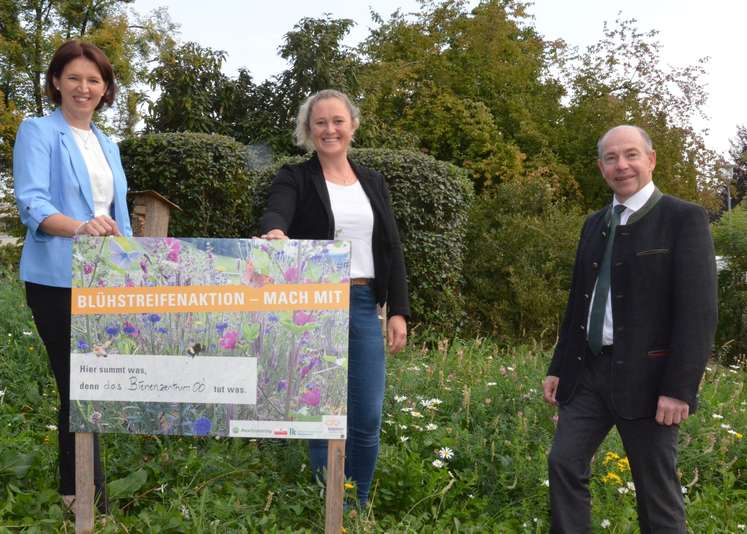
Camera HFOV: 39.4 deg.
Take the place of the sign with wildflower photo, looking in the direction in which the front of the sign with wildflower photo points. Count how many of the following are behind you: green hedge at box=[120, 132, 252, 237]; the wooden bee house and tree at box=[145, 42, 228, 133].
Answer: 3

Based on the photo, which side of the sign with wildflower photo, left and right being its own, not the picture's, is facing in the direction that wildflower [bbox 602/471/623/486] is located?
left

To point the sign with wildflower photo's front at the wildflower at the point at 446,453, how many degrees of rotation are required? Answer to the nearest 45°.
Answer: approximately 135° to its left

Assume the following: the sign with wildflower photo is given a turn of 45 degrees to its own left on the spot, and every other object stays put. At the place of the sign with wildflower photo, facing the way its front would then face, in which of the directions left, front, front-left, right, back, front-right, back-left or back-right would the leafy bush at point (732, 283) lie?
left

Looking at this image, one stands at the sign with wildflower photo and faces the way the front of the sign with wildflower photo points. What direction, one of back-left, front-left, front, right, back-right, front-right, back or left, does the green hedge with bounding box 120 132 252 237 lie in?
back

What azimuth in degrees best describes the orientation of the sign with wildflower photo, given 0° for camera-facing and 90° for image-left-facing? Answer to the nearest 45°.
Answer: approximately 0°

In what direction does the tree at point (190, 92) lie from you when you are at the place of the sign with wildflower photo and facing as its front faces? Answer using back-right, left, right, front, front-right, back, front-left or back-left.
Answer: back

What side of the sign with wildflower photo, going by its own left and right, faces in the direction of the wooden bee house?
back

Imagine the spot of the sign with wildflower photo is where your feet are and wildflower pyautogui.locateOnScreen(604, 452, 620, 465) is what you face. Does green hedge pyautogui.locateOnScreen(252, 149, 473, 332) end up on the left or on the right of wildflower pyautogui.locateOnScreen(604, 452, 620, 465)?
left

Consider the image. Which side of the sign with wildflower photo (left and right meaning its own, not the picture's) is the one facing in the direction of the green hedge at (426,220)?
back
